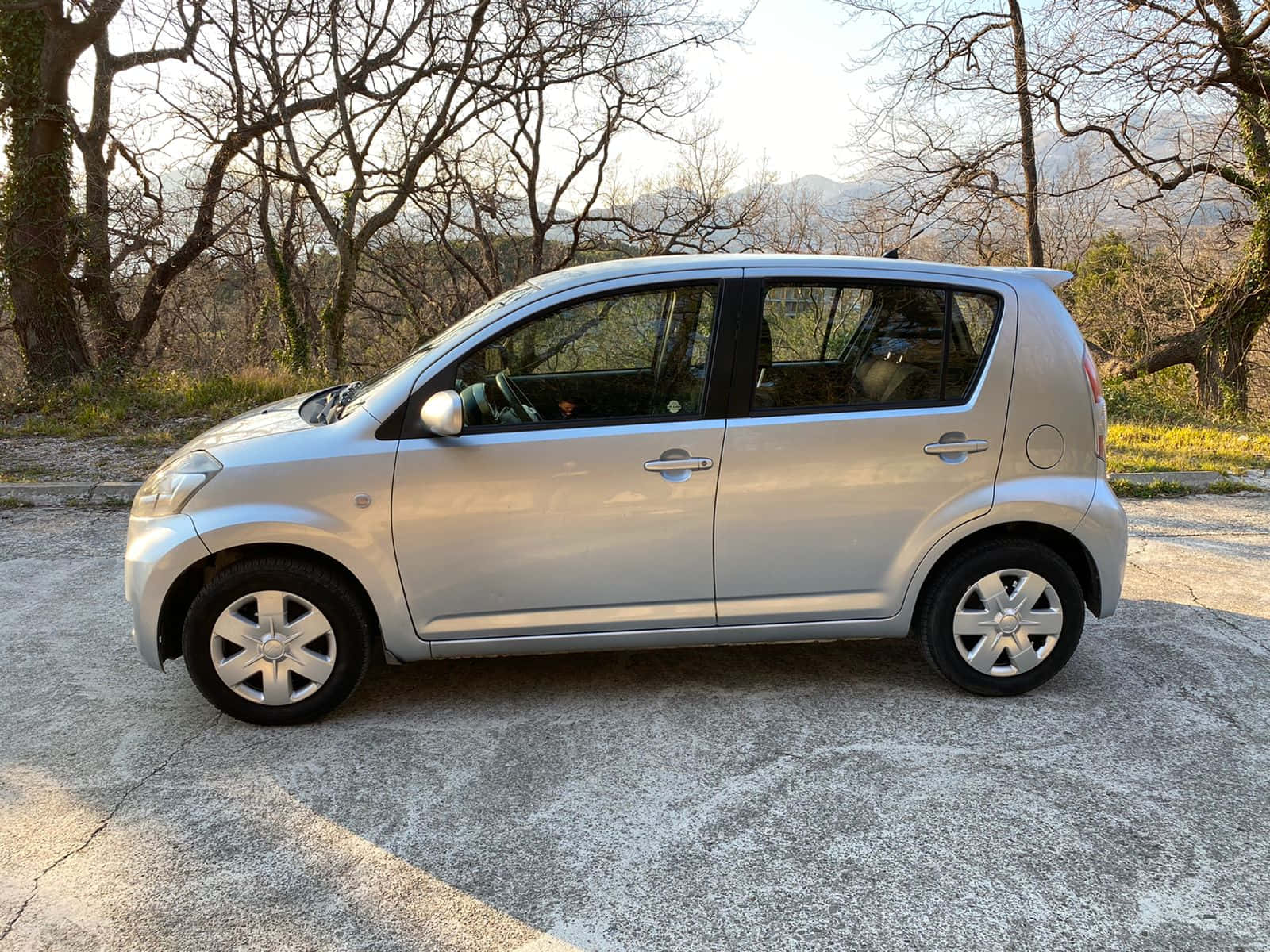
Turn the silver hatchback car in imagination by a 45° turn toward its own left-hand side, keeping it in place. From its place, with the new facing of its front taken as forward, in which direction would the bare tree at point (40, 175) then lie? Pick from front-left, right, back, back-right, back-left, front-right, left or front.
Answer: right

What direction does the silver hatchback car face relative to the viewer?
to the viewer's left
